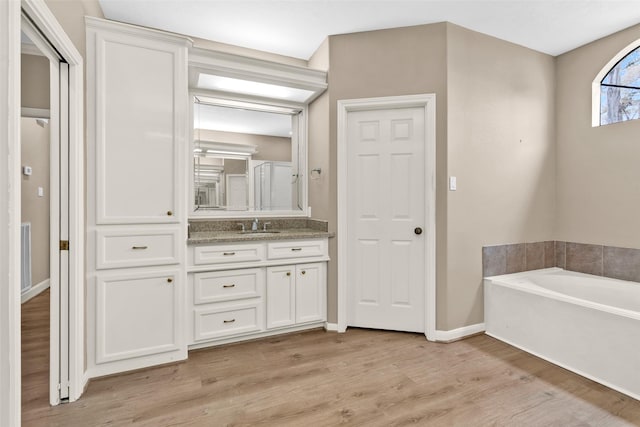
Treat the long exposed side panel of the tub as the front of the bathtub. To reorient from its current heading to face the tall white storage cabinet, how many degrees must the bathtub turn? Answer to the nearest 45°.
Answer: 0° — it already faces it

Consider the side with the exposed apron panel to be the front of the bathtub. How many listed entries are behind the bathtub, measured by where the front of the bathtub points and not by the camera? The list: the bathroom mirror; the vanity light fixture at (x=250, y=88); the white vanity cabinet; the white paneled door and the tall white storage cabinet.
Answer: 0

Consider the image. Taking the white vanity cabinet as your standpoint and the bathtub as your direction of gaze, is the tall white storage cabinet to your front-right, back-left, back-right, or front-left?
back-right

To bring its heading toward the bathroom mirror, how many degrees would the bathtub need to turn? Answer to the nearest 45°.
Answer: approximately 45° to its right

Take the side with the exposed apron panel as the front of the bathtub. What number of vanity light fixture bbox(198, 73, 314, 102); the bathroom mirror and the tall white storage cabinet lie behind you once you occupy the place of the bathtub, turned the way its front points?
0

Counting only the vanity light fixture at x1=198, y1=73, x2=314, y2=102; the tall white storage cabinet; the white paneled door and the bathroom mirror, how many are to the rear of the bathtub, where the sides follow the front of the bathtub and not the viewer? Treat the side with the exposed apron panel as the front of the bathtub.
0

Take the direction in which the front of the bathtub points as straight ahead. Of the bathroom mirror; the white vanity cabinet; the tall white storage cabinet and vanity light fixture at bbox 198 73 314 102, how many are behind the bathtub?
0

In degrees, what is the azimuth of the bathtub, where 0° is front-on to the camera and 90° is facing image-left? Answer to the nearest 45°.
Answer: approximately 45°

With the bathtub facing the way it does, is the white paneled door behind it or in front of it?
in front
